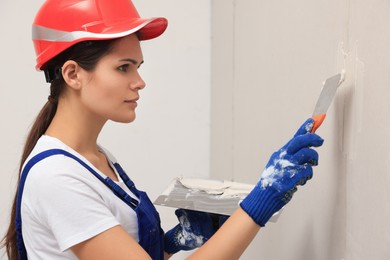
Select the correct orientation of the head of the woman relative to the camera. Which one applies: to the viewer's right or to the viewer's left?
to the viewer's right

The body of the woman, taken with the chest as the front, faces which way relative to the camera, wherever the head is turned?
to the viewer's right
